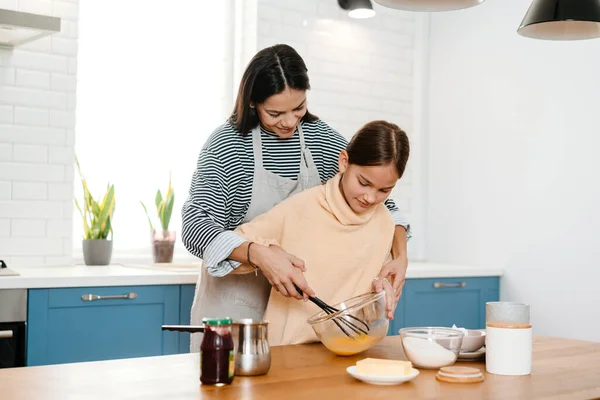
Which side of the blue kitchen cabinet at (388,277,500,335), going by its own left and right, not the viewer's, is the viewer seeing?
front

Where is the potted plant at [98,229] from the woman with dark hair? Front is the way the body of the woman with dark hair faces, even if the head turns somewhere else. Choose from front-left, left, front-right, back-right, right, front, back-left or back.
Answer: back

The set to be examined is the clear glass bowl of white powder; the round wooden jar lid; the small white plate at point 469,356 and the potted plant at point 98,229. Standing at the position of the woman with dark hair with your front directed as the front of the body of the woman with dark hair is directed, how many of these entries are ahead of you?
3

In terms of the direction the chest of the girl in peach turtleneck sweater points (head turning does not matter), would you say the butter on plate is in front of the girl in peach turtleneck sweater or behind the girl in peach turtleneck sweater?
in front

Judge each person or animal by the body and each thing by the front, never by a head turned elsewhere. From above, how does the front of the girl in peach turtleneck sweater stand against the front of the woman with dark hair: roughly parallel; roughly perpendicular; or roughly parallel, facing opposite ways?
roughly parallel

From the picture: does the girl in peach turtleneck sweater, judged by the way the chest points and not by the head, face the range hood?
no

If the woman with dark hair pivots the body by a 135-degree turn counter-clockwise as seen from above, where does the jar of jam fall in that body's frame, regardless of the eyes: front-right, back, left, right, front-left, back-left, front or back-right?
back

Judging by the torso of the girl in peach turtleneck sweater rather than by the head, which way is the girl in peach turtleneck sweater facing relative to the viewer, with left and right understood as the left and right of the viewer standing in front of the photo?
facing the viewer and to the right of the viewer

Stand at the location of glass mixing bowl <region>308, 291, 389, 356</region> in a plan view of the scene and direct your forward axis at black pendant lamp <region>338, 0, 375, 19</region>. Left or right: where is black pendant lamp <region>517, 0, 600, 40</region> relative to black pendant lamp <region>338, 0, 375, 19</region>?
right

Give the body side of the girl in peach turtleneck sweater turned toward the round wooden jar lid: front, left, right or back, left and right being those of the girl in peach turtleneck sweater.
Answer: front

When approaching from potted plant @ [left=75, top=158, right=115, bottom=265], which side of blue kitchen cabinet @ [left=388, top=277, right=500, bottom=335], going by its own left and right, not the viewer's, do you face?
right

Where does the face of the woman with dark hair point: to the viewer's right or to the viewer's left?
to the viewer's right

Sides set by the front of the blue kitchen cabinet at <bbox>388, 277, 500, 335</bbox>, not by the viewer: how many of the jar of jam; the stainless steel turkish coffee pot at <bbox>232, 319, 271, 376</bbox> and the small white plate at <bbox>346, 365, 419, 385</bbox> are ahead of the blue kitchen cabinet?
3

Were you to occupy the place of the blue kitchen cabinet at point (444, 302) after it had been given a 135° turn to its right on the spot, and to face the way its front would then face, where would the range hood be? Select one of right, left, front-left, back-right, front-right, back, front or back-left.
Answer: left

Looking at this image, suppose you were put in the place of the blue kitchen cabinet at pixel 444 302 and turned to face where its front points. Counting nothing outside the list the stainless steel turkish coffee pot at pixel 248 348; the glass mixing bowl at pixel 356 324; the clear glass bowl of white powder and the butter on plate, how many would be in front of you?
4

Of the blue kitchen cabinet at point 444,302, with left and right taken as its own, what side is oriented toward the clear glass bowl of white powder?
front

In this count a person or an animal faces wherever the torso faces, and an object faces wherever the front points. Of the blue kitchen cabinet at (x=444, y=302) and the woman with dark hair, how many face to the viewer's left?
0

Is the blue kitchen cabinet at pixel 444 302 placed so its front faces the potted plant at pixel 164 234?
no
